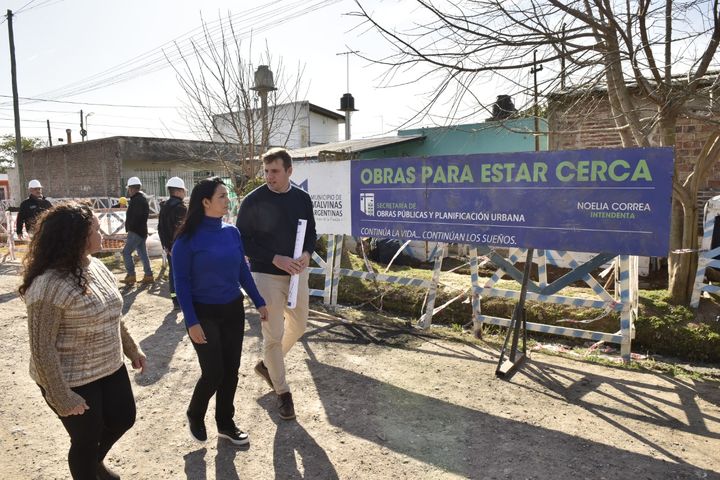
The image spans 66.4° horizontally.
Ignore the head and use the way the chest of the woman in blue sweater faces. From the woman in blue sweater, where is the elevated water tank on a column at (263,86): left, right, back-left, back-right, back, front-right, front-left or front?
back-left

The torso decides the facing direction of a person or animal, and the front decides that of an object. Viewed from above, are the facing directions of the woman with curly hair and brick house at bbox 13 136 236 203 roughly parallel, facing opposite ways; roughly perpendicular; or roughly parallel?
roughly parallel

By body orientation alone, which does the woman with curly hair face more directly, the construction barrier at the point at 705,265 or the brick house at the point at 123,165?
the construction barrier

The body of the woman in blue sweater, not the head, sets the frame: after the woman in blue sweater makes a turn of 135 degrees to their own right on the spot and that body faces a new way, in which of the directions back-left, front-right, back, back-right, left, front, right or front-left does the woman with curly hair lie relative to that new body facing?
front-left

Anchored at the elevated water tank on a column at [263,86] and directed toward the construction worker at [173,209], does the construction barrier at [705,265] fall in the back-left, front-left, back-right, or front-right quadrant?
front-left

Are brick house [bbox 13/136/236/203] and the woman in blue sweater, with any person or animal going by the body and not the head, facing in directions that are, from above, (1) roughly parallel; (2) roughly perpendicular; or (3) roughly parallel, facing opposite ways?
roughly parallel

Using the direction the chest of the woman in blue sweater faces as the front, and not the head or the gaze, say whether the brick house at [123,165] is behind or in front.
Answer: behind
